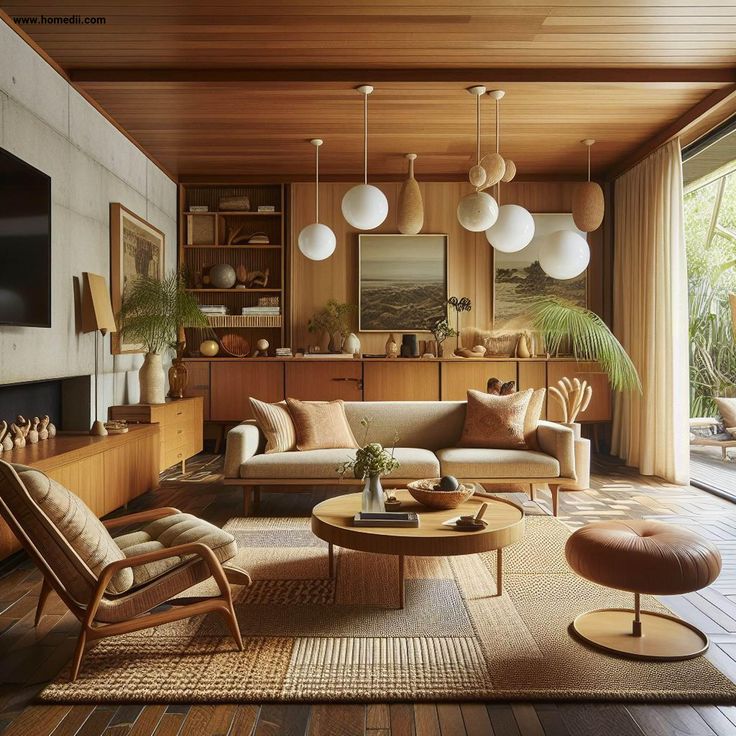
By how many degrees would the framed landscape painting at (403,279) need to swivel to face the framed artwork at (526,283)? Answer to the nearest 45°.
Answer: approximately 90° to its left

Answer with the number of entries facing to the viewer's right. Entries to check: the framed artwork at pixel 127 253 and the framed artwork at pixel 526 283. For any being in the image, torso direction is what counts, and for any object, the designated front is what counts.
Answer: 1

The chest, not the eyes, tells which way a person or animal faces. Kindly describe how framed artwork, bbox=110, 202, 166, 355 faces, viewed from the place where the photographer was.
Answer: facing to the right of the viewer

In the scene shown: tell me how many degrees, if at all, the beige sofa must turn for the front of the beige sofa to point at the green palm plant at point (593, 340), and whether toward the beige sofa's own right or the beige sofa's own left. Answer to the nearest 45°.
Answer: approximately 135° to the beige sofa's own left

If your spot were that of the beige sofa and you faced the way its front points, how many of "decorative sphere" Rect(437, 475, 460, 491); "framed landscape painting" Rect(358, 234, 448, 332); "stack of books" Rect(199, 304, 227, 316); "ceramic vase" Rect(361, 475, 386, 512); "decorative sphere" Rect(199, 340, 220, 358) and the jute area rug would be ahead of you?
3

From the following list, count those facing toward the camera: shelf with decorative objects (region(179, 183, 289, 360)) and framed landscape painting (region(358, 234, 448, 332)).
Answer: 2
